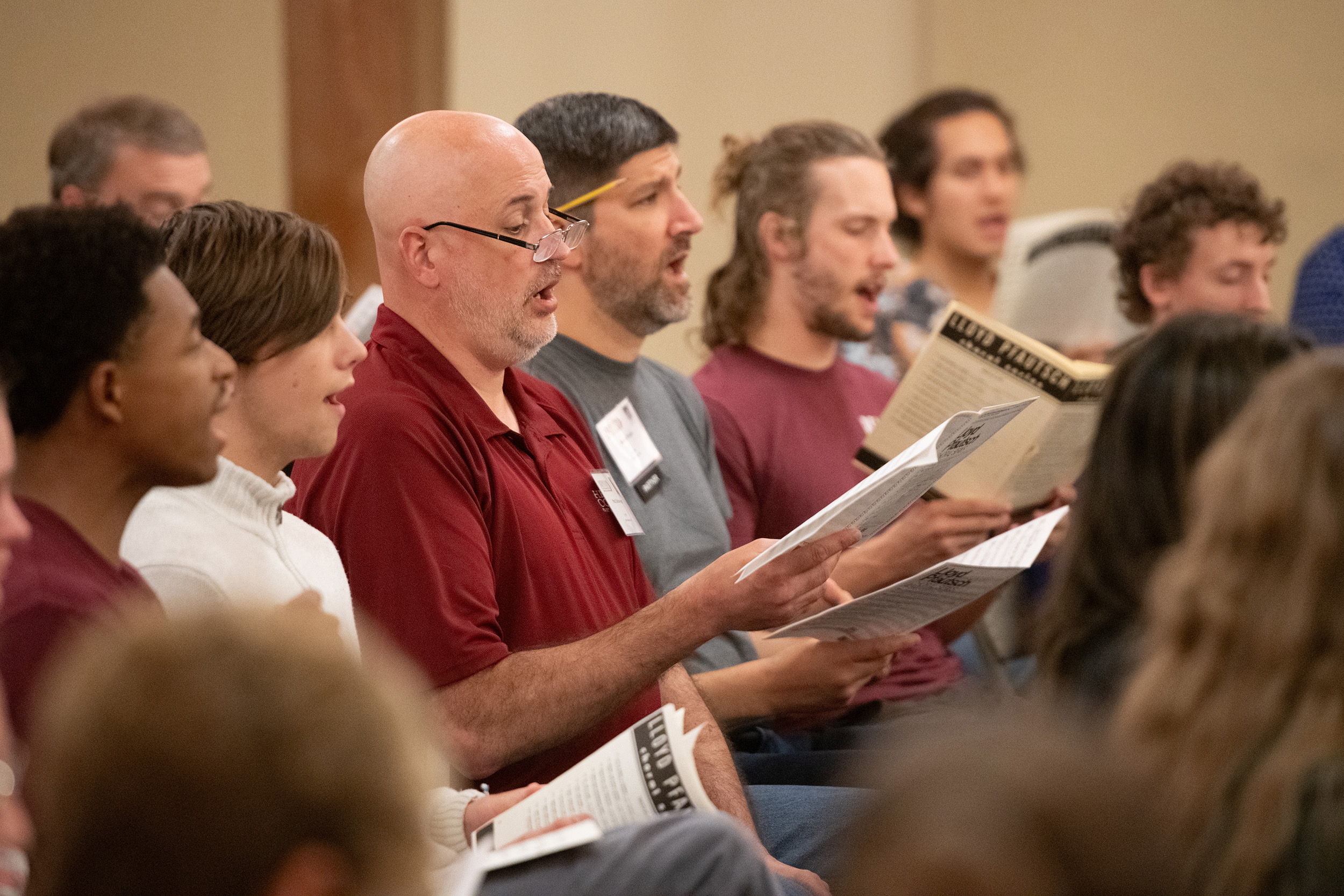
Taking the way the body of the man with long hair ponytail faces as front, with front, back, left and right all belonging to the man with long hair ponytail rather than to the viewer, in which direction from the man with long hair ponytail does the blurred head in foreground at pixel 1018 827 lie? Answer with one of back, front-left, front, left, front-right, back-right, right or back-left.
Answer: front-right

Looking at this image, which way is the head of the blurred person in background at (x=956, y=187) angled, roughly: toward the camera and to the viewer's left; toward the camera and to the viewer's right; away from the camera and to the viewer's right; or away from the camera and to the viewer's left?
toward the camera and to the viewer's right

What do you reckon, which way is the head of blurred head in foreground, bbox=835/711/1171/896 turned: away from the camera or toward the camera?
away from the camera

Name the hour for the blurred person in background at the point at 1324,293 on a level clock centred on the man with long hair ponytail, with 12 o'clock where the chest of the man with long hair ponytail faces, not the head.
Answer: The blurred person in background is roughly at 10 o'clock from the man with long hair ponytail.

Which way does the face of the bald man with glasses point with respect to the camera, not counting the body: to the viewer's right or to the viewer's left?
to the viewer's right

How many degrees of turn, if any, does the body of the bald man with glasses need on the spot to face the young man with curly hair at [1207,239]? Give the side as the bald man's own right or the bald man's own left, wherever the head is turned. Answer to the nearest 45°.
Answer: approximately 90° to the bald man's own left

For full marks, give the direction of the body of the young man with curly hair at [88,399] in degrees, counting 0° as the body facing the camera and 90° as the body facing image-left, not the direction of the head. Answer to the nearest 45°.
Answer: approximately 270°

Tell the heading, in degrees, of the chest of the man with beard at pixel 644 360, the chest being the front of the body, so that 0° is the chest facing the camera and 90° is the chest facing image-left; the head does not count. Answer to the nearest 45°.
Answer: approximately 315°
